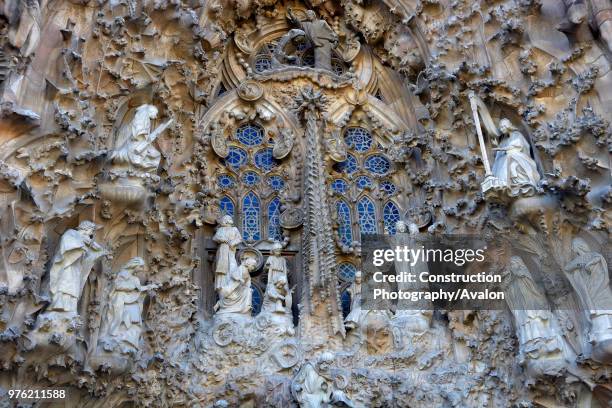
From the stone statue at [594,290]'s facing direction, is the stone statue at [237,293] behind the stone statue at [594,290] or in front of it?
in front

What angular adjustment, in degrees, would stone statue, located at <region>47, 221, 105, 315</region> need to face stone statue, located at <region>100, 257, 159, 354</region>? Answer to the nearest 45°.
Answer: approximately 90° to its left

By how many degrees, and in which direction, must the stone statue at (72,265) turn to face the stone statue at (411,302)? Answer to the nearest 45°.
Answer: approximately 45° to its left

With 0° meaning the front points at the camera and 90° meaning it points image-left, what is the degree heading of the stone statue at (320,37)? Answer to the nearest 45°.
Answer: approximately 45°

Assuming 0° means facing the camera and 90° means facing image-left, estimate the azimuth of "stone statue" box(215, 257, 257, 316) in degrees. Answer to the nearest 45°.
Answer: approximately 315°

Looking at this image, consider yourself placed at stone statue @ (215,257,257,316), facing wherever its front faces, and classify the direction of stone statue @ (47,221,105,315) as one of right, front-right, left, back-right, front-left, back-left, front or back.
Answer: right

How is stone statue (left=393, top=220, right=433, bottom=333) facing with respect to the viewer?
toward the camera

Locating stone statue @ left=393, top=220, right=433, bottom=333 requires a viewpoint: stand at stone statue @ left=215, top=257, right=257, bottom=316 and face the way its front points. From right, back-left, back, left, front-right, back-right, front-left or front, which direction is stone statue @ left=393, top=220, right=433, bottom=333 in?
front-left

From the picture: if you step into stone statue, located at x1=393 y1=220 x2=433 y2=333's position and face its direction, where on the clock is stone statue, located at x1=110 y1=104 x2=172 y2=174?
stone statue, located at x1=110 y1=104 x2=172 y2=174 is roughly at 2 o'clock from stone statue, located at x1=393 y1=220 x2=433 y2=333.

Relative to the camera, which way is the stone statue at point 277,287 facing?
toward the camera

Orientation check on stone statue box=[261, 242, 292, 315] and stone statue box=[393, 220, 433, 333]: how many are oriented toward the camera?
2

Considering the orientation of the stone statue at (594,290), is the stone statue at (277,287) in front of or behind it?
in front

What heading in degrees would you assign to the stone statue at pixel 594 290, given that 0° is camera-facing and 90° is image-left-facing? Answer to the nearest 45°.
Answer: approximately 45°
